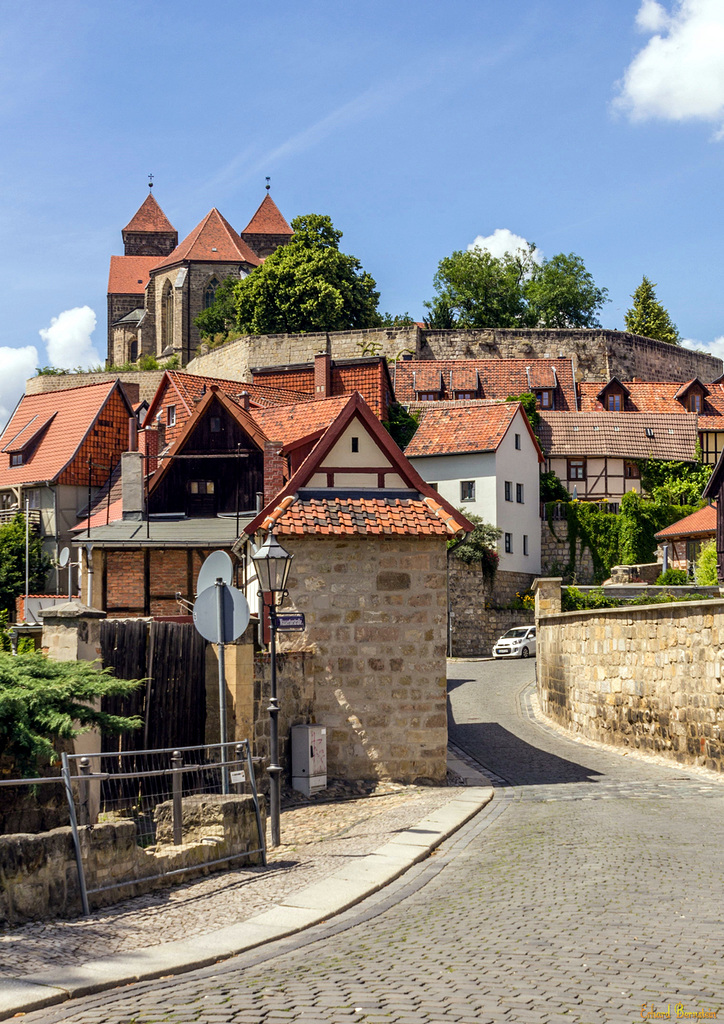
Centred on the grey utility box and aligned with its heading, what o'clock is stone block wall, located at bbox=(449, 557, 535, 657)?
The stone block wall is roughly at 8 o'clock from the grey utility box.

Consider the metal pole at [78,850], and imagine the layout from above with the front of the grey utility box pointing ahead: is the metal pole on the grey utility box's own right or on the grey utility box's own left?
on the grey utility box's own right

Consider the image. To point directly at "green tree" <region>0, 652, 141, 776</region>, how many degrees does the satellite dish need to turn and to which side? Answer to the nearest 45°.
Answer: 0° — it already faces it

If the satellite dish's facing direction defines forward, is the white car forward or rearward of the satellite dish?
rearward

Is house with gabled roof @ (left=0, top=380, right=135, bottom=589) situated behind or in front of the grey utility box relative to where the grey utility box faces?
behind

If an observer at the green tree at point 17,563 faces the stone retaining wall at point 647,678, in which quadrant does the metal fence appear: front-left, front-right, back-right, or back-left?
front-right

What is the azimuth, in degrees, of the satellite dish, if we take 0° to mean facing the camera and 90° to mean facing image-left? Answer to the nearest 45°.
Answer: approximately 45°

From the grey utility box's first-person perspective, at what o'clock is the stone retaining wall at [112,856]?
The stone retaining wall is roughly at 2 o'clock from the grey utility box.

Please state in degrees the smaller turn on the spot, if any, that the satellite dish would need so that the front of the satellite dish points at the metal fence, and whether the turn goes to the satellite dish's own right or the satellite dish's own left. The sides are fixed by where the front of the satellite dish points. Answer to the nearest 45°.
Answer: approximately 45° to the satellite dish's own left

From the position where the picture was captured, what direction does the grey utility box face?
facing the viewer and to the right of the viewer

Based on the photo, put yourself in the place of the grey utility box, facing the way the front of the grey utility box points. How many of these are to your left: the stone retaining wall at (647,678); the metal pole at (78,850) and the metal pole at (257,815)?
1

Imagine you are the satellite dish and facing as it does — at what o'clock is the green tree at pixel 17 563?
The green tree is roughly at 4 o'clock from the satellite dish.

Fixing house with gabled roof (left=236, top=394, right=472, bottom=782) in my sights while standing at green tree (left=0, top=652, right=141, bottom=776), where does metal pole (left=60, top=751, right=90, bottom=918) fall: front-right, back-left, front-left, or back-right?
back-right

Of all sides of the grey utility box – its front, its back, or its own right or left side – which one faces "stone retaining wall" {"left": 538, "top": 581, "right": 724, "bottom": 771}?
left

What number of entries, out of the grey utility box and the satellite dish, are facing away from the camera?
0
